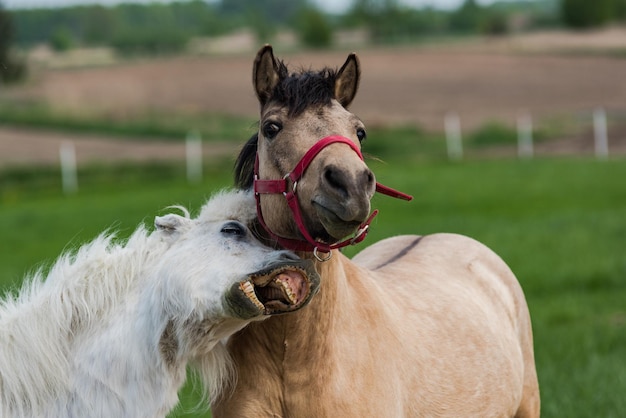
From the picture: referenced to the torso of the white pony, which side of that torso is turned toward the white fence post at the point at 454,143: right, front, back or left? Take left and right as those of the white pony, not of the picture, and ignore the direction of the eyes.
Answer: left

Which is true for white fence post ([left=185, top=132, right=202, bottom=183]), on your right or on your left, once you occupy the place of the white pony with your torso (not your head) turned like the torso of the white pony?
on your left

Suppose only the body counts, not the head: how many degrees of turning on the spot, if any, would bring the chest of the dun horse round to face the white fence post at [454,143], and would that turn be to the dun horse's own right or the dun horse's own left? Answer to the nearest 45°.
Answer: approximately 135° to the dun horse's own right

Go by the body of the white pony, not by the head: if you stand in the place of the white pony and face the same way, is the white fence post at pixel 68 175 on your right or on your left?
on your left

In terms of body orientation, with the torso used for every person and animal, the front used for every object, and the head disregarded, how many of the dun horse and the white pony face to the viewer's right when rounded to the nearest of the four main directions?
1

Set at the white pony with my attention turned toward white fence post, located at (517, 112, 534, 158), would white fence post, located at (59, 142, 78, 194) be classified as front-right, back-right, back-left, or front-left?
front-left

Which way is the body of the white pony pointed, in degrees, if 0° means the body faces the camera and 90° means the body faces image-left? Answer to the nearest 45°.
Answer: approximately 270°

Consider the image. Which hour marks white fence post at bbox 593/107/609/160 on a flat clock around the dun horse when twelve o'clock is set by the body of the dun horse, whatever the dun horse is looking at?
The white fence post is roughly at 5 o'clock from the dun horse.

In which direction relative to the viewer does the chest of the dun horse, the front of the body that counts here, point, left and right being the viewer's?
facing the viewer and to the left of the viewer

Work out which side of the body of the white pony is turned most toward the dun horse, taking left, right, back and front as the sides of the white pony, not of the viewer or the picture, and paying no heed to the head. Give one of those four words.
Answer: front

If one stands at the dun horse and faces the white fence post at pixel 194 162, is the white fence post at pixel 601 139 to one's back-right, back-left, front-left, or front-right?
front-right
